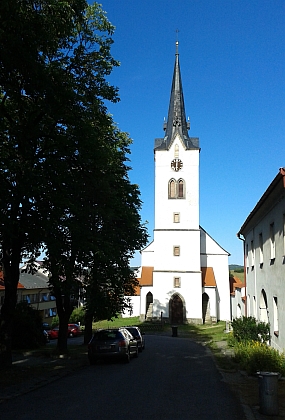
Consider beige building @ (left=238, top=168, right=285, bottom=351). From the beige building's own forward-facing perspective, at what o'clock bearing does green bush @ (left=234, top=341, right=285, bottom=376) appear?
The green bush is roughly at 9 o'clock from the beige building.

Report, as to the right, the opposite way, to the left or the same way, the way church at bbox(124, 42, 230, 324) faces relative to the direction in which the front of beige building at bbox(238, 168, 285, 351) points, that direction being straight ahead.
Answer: to the left

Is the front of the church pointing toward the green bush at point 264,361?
yes

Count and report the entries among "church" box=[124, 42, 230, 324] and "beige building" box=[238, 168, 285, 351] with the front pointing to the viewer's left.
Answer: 1

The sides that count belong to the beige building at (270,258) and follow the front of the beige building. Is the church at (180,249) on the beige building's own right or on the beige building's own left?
on the beige building's own right

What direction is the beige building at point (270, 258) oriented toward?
to the viewer's left

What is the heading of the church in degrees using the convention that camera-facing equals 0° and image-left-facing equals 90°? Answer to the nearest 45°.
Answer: approximately 0°
